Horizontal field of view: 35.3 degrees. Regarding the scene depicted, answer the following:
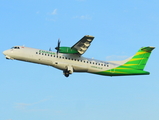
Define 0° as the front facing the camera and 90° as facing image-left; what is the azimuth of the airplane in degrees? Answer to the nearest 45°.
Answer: approximately 90°
